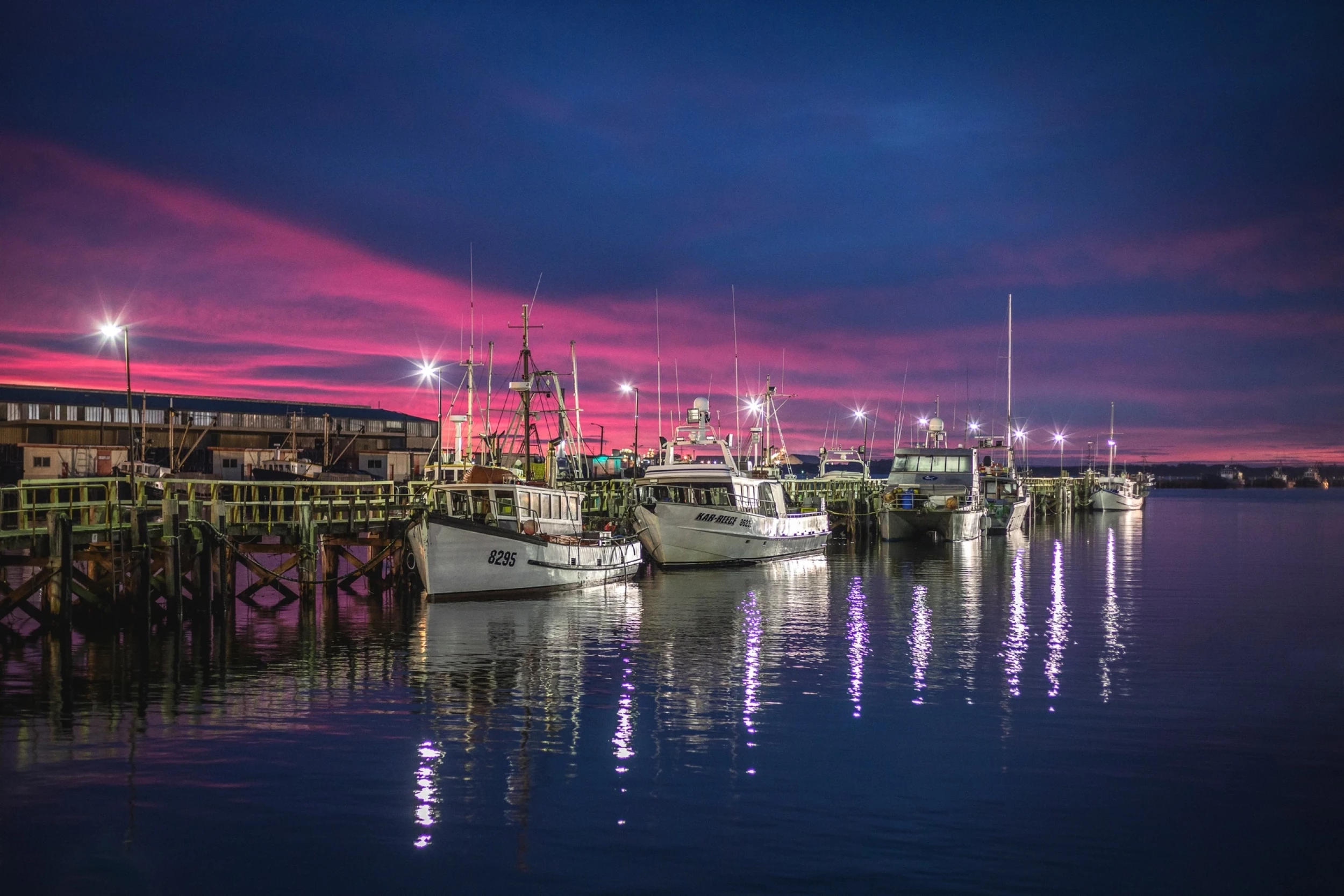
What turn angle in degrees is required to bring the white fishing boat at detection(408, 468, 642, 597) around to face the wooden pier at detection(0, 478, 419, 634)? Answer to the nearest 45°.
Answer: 0° — it already faces it

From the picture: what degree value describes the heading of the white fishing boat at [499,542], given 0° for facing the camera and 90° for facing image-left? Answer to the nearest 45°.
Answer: approximately 45°
